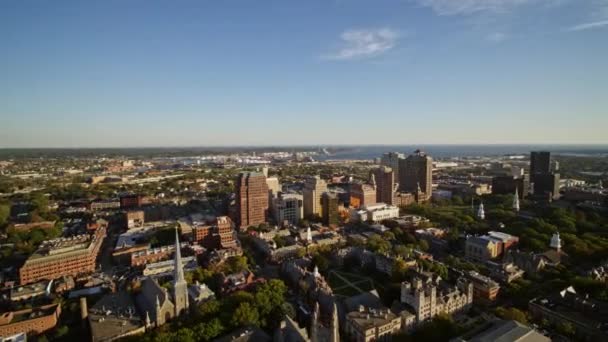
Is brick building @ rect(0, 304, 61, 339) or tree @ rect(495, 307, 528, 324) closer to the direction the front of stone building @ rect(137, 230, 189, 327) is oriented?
the tree

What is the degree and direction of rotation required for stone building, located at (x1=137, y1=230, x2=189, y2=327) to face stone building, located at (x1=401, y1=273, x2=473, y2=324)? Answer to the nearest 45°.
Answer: approximately 45° to its left

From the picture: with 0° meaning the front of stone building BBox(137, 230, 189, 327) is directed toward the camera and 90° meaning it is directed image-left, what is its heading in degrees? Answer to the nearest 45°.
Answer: approximately 315°

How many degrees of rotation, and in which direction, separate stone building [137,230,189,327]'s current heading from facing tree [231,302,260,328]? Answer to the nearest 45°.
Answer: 0° — it already faces it

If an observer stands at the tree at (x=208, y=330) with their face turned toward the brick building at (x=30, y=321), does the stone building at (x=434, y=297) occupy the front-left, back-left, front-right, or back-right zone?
back-right

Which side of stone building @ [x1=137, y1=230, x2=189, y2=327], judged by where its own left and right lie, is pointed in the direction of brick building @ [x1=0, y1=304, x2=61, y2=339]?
right
